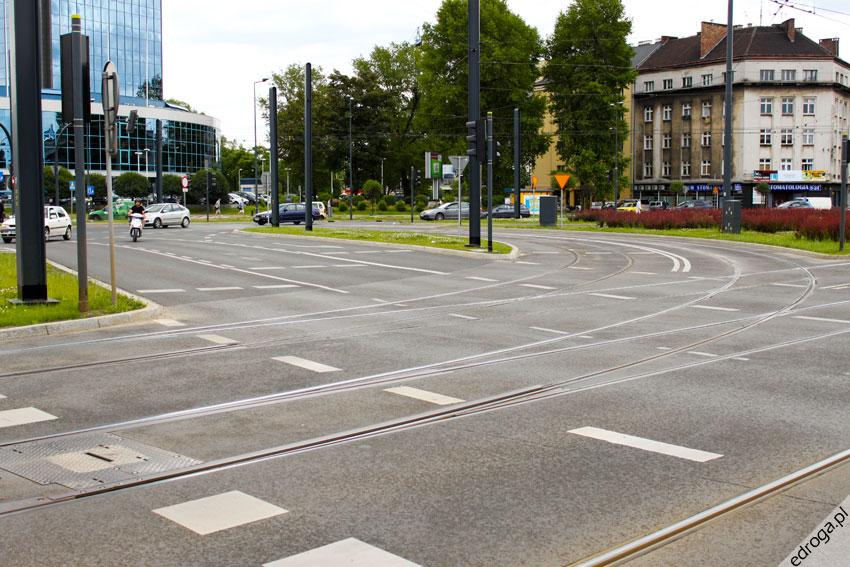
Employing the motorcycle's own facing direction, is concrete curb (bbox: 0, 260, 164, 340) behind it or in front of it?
in front

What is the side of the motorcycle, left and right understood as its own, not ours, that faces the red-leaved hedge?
left

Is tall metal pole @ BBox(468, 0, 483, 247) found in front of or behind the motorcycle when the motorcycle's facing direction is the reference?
in front

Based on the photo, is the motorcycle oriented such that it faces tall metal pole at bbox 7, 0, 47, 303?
yes

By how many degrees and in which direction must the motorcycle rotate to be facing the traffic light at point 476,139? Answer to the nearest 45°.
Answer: approximately 45° to its left

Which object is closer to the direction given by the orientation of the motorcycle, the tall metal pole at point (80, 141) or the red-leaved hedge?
the tall metal pole

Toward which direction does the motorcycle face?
toward the camera

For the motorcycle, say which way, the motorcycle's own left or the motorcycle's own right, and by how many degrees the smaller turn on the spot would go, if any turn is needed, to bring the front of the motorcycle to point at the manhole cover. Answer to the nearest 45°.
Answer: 0° — it already faces it

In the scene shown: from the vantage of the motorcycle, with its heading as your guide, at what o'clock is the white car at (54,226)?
The white car is roughly at 4 o'clock from the motorcycle.

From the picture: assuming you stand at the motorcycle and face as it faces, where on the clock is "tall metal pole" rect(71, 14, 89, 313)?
The tall metal pole is roughly at 12 o'clock from the motorcycle.
